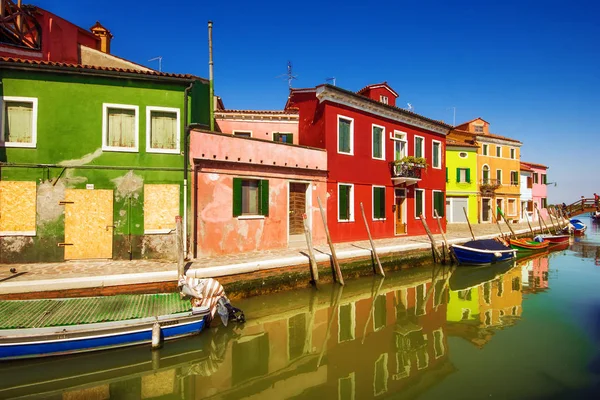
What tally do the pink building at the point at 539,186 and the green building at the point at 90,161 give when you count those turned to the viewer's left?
0

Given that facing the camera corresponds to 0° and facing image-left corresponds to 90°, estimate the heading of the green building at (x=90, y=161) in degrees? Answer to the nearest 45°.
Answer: approximately 0°

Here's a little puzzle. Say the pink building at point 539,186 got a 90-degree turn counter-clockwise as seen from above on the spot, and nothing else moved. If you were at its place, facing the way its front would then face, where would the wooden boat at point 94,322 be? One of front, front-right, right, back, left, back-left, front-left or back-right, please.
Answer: back-right

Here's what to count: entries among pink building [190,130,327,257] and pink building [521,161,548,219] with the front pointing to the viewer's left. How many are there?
0

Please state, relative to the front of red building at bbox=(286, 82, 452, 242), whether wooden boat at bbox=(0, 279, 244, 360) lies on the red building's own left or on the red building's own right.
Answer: on the red building's own right

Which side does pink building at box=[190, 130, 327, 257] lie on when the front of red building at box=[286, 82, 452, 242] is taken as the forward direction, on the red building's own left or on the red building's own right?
on the red building's own right

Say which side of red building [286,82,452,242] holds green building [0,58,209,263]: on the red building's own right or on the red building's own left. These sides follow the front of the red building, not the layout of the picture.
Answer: on the red building's own right

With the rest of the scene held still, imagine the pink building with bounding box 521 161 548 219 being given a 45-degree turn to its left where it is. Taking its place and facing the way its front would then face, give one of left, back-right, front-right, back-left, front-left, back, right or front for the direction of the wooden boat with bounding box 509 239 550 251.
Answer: right

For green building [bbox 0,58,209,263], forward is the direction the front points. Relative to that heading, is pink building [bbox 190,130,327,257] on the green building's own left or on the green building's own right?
on the green building's own left

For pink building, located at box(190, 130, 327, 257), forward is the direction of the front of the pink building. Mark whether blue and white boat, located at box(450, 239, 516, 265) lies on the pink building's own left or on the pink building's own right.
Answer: on the pink building's own left

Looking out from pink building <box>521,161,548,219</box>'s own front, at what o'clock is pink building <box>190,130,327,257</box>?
pink building <box>190,130,327,257</box> is roughly at 2 o'clock from pink building <box>521,161,548,219</box>.

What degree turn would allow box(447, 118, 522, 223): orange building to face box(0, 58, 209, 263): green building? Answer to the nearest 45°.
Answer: approximately 45° to its right

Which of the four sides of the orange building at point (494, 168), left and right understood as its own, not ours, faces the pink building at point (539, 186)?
left

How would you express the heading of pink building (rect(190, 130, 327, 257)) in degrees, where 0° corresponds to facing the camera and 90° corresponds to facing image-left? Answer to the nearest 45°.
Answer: approximately 315°

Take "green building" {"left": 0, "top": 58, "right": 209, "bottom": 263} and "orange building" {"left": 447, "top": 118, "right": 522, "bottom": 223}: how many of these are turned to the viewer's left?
0

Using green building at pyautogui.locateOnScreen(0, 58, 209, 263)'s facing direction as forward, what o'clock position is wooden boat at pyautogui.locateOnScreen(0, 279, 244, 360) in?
The wooden boat is roughly at 12 o'clock from the green building.
